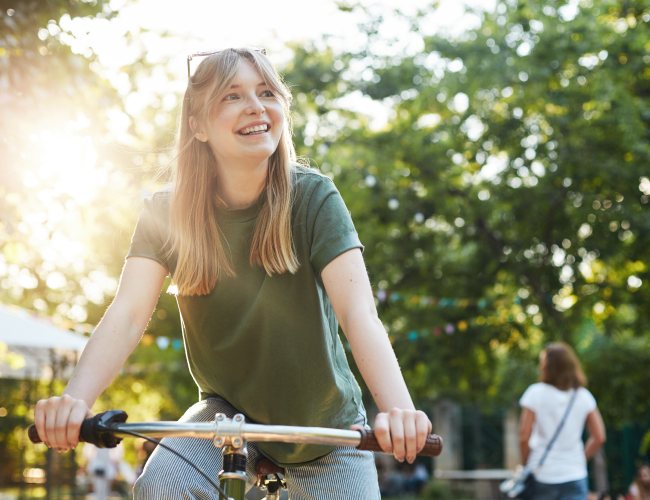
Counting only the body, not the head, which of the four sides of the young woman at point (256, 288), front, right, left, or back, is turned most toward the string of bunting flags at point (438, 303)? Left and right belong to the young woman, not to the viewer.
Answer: back

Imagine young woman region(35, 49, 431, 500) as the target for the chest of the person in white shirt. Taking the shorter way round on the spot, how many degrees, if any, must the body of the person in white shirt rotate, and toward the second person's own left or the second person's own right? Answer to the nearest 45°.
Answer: approximately 180°

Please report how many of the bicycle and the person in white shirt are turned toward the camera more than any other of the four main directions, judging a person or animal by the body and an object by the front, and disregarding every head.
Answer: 1

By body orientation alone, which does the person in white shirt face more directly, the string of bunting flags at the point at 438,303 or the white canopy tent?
the string of bunting flags

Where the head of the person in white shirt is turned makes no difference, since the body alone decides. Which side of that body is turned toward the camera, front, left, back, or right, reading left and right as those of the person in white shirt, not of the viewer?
back

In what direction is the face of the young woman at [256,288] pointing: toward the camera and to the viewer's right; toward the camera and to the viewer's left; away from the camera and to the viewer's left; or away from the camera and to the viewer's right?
toward the camera and to the viewer's right

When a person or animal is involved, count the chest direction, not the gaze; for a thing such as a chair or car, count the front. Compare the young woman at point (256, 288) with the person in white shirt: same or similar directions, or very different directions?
very different directions

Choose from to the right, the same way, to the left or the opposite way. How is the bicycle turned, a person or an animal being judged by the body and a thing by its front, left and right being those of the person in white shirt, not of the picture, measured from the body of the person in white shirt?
the opposite way

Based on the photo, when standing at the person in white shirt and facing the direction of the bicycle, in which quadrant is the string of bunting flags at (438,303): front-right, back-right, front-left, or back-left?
back-right

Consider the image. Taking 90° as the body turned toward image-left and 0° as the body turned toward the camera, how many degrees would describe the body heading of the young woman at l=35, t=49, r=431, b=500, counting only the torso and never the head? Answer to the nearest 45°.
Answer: approximately 0°

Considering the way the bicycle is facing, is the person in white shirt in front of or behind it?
behind

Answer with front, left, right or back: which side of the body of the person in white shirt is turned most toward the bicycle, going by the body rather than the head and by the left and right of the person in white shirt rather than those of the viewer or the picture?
back
